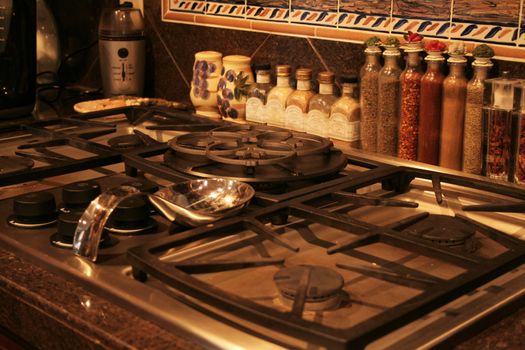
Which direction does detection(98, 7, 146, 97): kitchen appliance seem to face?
toward the camera

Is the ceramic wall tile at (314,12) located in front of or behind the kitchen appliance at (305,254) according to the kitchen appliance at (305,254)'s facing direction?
behind

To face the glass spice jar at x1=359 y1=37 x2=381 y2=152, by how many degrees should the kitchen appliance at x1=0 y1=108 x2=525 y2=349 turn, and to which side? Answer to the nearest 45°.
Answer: approximately 135° to its right

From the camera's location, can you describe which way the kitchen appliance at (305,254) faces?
facing the viewer and to the left of the viewer

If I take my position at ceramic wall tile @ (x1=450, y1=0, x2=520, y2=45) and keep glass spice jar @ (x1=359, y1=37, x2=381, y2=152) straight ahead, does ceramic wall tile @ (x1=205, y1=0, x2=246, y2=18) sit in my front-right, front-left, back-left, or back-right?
front-right

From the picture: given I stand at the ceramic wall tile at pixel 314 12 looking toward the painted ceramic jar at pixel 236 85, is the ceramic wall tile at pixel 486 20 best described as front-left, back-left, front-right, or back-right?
back-left

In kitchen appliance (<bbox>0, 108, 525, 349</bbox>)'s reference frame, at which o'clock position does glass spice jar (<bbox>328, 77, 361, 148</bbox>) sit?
The glass spice jar is roughly at 5 o'clock from the kitchen appliance.

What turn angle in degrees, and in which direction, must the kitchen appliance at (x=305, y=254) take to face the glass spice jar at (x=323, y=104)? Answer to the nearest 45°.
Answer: approximately 135° to its right

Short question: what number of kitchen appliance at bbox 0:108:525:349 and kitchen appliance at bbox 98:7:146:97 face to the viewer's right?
0

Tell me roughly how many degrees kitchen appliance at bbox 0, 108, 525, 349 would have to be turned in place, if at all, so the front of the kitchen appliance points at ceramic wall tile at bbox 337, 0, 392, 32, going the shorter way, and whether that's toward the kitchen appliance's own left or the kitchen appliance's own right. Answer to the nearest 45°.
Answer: approximately 135° to the kitchen appliance's own right

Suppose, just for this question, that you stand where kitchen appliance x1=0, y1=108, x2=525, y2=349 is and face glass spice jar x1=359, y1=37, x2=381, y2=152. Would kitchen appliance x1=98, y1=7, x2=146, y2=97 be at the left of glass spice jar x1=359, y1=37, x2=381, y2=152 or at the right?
left
